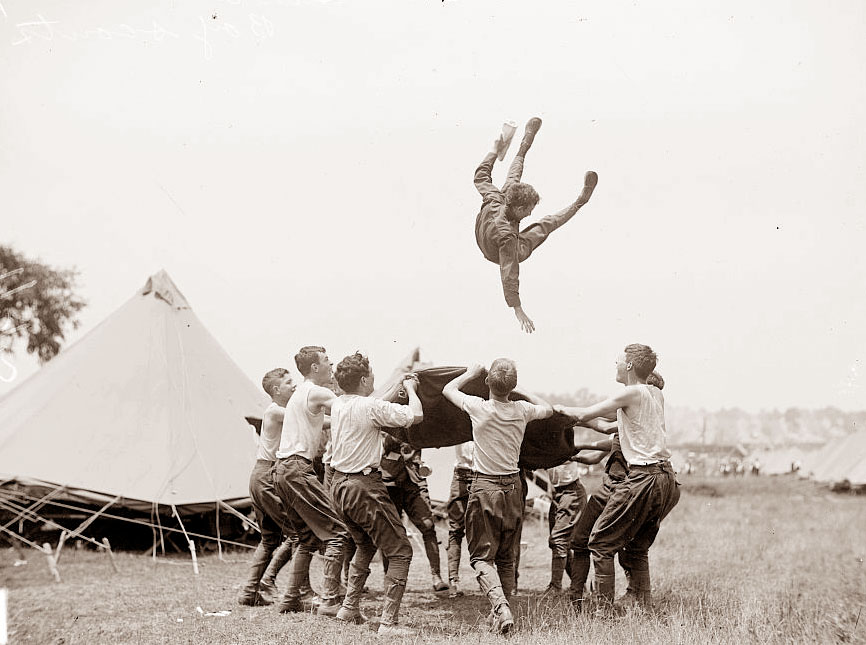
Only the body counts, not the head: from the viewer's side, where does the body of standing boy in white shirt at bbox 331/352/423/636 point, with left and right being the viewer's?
facing away from the viewer and to the right of the viewer

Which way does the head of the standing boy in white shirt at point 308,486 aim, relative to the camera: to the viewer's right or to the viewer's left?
to the viewer's right

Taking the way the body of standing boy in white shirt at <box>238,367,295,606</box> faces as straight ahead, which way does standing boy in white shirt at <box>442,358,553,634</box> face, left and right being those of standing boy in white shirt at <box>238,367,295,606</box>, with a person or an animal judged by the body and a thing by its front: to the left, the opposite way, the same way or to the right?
to the left

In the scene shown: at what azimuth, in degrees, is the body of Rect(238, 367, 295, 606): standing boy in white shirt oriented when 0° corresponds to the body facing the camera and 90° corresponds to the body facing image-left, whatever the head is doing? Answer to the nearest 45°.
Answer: approximately 270°

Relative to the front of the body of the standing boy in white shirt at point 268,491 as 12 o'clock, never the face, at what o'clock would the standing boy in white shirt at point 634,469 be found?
the standing boy in white shirt at point 634,469 is roughly at 1 o'clock from the standing boy in white shirt at point 268,491.

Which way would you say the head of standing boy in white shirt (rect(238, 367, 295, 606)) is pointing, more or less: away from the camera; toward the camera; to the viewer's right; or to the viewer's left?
to the viewer's right

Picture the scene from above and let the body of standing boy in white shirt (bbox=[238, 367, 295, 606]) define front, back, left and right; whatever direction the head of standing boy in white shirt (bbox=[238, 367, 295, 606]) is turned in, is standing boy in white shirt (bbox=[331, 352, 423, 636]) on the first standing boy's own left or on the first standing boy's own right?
on the first standing boy's own right

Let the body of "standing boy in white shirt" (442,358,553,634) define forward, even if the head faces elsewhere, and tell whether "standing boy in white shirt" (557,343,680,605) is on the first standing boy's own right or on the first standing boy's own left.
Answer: on the first standing boy's own right

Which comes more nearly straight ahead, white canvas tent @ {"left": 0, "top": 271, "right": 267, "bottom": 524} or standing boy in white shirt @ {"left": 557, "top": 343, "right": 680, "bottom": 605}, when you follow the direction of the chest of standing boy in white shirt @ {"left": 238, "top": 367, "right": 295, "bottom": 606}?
the standing boy in white shirt

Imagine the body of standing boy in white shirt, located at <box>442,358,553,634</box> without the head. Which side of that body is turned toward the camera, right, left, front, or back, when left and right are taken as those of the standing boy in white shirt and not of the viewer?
back

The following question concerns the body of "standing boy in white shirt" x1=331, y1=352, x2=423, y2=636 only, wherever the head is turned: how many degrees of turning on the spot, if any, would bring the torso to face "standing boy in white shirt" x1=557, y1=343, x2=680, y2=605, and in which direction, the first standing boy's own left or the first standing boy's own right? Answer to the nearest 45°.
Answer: approximately 45° to the first standing boy's own right
